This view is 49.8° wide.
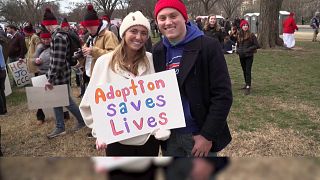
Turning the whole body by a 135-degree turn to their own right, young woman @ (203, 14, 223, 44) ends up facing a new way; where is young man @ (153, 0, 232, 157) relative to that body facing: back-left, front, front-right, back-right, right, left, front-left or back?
back-left

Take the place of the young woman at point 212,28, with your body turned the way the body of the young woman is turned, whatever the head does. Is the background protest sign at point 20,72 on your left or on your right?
on your right

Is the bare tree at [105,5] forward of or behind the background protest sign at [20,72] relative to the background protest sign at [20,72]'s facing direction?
behind

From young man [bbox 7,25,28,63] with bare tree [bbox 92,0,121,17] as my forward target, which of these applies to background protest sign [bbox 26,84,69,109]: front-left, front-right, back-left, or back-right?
back-right

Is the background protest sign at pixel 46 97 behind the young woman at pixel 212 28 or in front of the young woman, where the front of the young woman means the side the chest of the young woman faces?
in front

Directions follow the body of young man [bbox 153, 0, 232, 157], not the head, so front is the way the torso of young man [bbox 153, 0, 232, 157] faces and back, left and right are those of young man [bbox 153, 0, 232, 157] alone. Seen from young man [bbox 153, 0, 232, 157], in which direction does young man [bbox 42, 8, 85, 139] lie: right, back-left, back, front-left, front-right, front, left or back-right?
right

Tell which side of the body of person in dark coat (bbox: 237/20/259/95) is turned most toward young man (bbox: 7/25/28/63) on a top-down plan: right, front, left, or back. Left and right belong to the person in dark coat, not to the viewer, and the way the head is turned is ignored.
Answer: right

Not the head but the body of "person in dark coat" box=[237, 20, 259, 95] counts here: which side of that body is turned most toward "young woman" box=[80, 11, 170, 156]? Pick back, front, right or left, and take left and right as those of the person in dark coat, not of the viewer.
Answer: front

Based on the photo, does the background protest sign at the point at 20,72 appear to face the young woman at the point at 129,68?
yes
